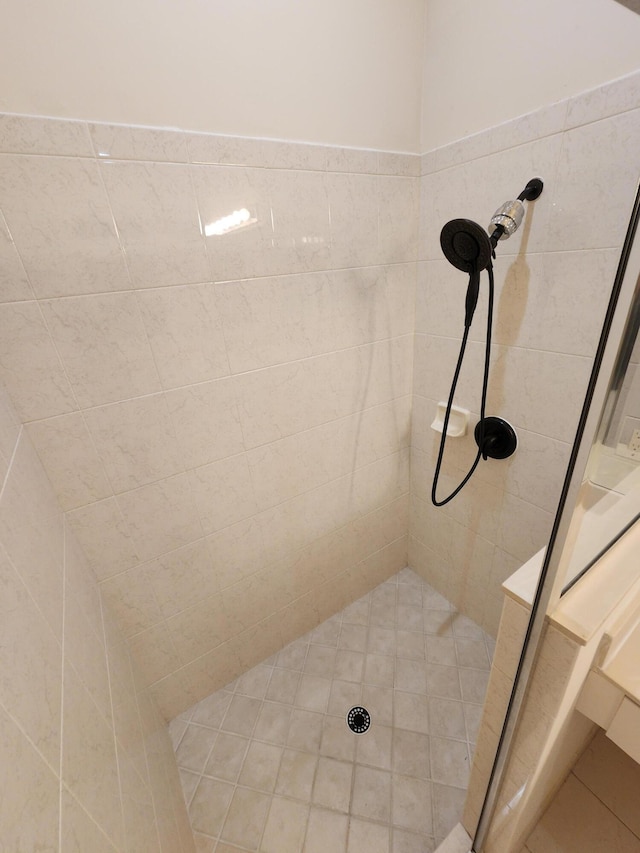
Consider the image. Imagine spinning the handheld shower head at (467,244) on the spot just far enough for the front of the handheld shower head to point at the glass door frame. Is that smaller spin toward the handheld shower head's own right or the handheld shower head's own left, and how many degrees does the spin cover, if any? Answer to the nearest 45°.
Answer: approximately 45° to the handheld shower head's own left

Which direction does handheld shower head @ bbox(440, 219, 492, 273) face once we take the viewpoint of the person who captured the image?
facing the viewer and to the left of the viewer
